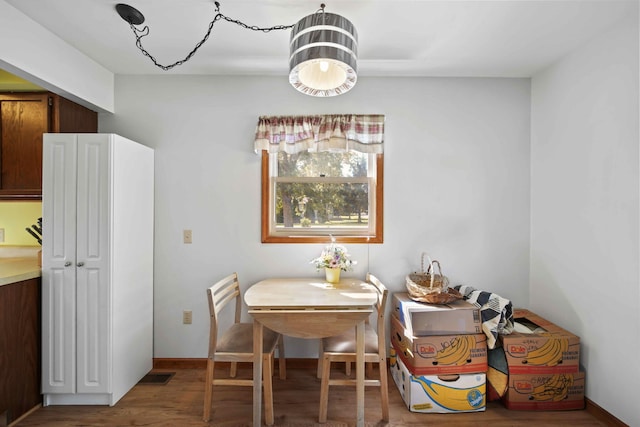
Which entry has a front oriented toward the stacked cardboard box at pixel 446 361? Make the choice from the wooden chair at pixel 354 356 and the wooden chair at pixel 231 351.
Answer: the wooden chair at pixel 231 351

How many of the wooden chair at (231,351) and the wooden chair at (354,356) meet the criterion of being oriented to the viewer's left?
1

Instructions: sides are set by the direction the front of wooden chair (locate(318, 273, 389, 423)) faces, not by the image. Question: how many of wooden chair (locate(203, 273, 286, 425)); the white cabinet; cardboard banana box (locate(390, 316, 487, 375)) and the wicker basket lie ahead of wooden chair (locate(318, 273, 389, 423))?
2

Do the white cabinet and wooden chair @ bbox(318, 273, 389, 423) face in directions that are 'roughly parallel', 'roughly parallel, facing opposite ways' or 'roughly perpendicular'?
roughly perpendicular

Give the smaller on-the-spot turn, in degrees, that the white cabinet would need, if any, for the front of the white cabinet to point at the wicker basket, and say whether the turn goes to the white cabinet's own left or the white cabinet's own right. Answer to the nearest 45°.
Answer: approximately 90° to the white cabinet's own left

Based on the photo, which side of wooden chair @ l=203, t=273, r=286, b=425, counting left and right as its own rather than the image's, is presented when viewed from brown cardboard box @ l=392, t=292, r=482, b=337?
front

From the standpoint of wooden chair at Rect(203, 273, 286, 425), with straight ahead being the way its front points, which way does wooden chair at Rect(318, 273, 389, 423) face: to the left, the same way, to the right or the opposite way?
the opposite way

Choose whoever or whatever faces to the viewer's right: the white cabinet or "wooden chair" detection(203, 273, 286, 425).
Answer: the wooden chair

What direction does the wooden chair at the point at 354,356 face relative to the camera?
to the viewer's left

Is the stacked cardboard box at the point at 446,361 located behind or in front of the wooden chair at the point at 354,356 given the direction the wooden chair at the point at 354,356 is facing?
behind

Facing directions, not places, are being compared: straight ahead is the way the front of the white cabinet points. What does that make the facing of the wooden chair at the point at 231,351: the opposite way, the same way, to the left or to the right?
to the left

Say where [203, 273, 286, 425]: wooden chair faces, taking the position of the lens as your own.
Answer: facing to the right of the viewer

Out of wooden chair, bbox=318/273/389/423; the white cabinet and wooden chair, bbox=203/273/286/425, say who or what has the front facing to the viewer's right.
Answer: wooden chair, bbox=203/273/286/425

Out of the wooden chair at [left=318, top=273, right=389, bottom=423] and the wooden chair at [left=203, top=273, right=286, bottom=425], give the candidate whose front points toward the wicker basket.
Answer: the wooden chair at [left=203, top=273, right=286, bottom=425]

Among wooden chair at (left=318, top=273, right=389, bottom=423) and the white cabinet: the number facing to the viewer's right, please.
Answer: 0

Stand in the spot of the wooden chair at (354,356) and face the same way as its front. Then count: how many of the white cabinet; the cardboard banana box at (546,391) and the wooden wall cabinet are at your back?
1
